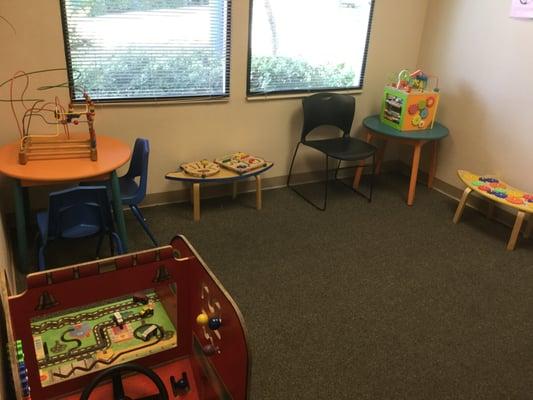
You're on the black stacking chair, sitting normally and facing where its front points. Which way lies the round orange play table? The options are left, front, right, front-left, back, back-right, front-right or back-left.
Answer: right

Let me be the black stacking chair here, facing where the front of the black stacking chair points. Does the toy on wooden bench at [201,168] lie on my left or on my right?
on my right

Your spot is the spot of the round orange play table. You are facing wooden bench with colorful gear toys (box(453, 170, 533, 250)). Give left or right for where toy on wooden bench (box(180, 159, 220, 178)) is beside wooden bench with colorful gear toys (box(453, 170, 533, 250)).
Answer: left

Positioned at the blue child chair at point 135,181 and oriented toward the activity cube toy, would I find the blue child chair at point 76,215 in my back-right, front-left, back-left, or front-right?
back-right

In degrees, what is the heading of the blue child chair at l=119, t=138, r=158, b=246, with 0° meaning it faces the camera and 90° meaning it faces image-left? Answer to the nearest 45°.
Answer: approximately 90°

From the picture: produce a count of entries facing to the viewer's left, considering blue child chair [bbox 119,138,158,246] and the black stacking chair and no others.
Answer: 1

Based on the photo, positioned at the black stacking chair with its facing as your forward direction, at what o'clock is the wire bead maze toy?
The wire bead maze toy is roughly at 3 o'clock from the black stacking chair.

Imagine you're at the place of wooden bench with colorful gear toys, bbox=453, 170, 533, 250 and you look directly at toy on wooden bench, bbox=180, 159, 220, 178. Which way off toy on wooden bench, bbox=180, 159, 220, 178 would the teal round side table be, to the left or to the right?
right

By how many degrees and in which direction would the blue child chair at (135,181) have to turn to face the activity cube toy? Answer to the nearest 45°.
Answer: approximately 180°

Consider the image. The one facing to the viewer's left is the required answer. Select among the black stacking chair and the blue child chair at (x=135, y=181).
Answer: the blue child chair

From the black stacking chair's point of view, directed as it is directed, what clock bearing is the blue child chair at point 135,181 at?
The blue child chair is roughly at 3 o'clock from the black stacking chair.

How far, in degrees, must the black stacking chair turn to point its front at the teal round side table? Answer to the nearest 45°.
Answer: approximately 45° to its left

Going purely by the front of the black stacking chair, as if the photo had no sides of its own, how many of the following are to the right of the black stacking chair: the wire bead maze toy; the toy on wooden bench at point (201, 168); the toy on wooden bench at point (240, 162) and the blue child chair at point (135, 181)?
4

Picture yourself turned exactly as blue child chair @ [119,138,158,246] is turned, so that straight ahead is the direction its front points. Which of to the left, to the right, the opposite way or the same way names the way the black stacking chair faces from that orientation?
to the left

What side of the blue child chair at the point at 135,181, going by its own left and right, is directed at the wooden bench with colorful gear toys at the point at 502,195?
back

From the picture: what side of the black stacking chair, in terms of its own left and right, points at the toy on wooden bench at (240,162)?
right
